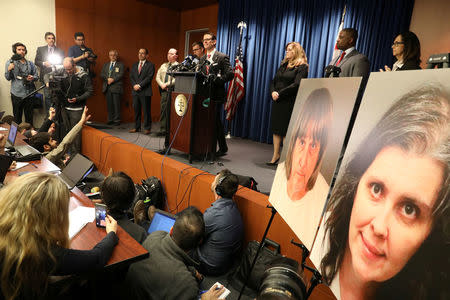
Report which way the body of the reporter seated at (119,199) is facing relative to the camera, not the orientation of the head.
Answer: away from the camera

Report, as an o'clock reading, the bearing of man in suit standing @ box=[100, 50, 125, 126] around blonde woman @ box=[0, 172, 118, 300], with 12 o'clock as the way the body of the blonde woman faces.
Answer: The man in suit standing is roughly at 11 o'clock from the blonde woman.

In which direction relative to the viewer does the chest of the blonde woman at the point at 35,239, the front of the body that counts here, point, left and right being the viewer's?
facing away from the viewer and to the right of the viewer

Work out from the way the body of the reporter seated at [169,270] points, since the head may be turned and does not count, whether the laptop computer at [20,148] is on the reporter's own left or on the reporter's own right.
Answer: on the reporter's own left

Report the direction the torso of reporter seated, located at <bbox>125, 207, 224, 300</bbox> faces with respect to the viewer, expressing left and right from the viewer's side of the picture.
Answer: facing away from the viewer and to the right of the viewer

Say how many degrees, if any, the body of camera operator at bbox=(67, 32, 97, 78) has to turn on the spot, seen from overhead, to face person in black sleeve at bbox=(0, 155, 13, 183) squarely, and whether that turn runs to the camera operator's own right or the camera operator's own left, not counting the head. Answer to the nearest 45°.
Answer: approximately 45° to the camera operator's own right

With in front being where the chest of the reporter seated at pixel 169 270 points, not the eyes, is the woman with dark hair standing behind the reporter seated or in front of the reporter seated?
in front

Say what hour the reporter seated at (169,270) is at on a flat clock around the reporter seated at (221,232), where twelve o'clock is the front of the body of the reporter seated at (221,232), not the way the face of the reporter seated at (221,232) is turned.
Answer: the reporter seated at (169,270) is roughly at 8 o'clock from the reporter seated at (221,232).

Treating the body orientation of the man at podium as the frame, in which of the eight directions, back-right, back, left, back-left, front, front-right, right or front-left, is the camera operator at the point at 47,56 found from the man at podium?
right

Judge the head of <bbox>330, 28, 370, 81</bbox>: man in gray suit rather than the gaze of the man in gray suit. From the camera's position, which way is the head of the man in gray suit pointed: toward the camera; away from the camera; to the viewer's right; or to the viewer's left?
to the viewer's left

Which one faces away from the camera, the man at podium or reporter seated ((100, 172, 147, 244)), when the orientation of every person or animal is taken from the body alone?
the reporter seated

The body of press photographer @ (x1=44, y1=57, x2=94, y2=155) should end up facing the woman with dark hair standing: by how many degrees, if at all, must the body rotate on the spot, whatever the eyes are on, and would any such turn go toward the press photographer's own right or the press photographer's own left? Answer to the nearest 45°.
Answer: approximately 45° to the press photographer's own left

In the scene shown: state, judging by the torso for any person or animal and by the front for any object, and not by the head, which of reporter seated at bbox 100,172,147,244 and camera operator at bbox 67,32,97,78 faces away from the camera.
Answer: the reporter seated

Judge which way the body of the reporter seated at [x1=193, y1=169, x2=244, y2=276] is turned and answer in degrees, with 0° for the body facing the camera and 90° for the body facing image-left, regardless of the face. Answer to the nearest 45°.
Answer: approximately 135°

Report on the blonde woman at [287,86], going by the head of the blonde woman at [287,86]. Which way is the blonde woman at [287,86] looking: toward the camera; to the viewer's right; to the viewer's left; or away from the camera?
to the viewer's left

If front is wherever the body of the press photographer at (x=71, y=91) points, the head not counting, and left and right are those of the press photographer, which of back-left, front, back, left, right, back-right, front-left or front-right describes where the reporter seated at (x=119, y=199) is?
front

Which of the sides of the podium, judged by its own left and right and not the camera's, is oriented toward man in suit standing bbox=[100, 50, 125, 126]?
right
